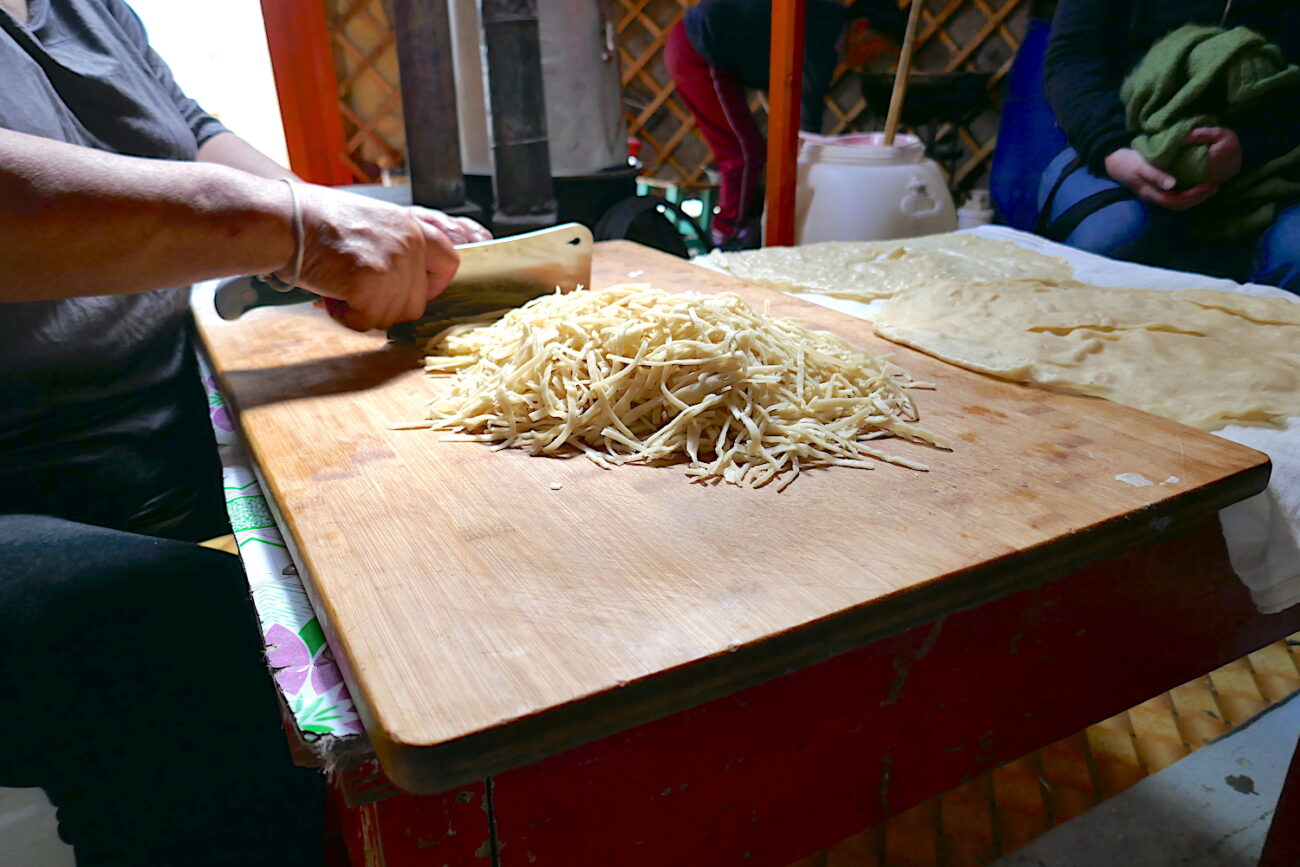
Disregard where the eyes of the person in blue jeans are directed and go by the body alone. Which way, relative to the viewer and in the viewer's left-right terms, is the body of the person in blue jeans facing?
facing the viewer

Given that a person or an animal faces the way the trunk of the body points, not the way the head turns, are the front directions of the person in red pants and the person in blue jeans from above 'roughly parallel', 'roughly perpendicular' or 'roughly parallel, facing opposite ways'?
roughly perpendicular

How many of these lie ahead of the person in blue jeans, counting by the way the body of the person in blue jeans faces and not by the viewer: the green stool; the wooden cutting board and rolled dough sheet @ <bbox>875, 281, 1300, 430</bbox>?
2

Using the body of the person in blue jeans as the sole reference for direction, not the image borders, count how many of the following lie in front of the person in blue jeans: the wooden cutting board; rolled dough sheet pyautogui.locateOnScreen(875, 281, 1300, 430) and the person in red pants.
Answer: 2

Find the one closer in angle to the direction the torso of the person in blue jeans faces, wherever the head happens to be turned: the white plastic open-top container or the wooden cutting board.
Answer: the wooden cutting board

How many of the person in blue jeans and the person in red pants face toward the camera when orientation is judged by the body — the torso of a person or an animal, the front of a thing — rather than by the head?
1

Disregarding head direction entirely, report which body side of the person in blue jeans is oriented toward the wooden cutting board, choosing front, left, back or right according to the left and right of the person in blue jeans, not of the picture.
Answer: front

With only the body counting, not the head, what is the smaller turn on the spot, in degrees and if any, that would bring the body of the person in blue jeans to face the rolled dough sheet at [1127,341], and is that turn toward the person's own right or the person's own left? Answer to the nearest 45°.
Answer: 0° — they already face it

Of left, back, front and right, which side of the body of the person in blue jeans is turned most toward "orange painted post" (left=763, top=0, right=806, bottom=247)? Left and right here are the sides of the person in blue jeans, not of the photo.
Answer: right
